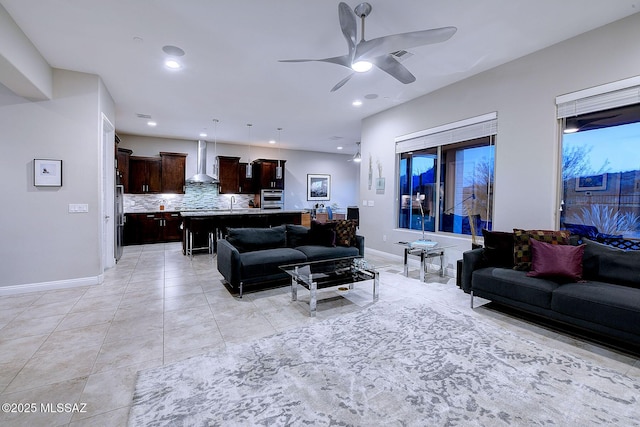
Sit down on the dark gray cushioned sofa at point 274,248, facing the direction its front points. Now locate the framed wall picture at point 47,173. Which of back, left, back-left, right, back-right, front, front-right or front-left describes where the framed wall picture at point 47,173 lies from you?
back-right

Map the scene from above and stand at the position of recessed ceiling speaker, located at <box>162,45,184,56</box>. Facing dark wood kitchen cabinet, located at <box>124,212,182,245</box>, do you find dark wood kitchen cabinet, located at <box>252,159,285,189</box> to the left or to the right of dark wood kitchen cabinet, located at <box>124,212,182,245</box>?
right

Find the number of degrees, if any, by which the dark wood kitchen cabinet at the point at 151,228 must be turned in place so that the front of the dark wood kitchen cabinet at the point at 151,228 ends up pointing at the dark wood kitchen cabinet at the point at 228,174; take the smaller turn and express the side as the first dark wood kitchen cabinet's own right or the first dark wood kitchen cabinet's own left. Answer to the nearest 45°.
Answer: approximately 90° to the first dark wood kitchen cabinet's own left

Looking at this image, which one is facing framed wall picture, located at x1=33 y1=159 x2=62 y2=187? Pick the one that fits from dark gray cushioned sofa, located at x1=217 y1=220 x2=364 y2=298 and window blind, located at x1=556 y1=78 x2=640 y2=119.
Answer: the window blind

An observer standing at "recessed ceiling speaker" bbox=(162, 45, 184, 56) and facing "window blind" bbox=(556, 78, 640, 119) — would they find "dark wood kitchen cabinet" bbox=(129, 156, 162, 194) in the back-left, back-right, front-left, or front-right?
back-left

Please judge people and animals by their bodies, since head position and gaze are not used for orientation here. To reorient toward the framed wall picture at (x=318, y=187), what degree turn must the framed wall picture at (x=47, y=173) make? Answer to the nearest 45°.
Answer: approximately 90° to its left

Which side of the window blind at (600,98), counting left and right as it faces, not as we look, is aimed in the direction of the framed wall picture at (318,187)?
right

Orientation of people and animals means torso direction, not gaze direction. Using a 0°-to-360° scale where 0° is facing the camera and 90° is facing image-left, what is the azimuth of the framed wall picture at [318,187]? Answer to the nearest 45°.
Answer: approximately 0°

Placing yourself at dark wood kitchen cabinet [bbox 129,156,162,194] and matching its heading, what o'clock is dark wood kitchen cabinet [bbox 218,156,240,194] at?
dark wood kitchen cabinet [bbox 218,156,240,194] is roughly at 9 o'clock from dark wood kitchen cabinet [bbox 129,156,162,194].

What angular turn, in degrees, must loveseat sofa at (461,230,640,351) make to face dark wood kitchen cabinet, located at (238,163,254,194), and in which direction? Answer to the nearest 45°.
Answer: approximately 45° to its right

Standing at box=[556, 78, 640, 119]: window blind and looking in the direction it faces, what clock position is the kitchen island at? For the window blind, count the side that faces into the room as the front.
The kitchen island is roughly at 1 o'clock from the window blind.
